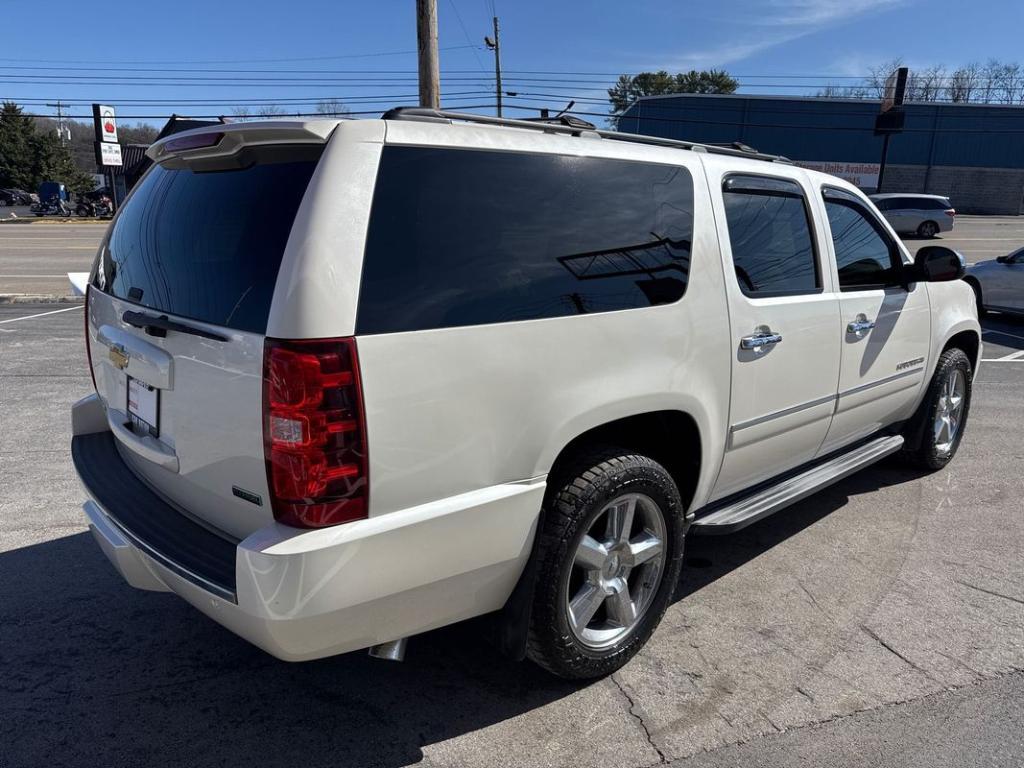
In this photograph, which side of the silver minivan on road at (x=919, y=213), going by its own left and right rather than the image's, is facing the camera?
left

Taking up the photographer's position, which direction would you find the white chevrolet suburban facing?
facing away from the viewer and to the right of the viewer

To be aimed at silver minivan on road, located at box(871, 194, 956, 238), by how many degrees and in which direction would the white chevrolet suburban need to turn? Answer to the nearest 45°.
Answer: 0° — it already faces it

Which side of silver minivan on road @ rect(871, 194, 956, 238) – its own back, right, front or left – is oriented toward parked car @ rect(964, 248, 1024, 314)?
left

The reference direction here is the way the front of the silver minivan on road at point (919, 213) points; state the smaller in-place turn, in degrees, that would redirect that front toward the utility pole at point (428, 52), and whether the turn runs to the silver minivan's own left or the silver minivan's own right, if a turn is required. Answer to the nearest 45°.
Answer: approximately 90° to the silver minivan's own left

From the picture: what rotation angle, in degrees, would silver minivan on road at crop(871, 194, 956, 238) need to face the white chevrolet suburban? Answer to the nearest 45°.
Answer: approximately 90° to its left
